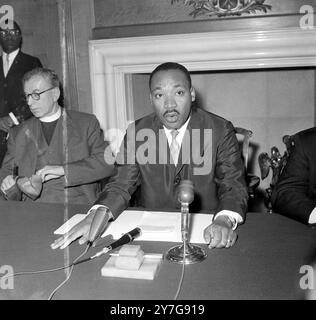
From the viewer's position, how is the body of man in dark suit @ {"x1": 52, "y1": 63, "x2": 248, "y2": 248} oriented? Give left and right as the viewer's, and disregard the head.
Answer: facing the viewer

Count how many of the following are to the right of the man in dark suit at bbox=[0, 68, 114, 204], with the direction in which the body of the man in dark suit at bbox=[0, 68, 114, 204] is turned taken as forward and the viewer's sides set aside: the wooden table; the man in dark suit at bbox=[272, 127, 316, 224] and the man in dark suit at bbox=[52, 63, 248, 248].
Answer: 0

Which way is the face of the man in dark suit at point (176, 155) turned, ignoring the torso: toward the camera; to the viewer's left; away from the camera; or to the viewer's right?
toward the camera

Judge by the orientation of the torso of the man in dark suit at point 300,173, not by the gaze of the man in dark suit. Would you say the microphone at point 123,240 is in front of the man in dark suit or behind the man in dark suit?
in front

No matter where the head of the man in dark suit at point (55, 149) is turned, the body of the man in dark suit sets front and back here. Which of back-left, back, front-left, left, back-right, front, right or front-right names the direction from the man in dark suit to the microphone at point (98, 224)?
front-left

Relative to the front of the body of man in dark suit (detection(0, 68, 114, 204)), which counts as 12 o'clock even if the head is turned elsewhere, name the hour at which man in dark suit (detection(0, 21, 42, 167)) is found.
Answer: man in dark suit (detection(0, 21, 42, 167)) is roughly at 4 o'clock from man in dark suit (detection(0, 68, 114, 204)).

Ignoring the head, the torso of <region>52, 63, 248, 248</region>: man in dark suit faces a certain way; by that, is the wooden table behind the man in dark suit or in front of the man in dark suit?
in front

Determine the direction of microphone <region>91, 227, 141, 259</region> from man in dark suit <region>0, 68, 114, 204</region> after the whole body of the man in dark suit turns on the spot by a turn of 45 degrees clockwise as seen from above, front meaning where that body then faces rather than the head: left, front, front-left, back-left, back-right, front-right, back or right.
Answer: left
